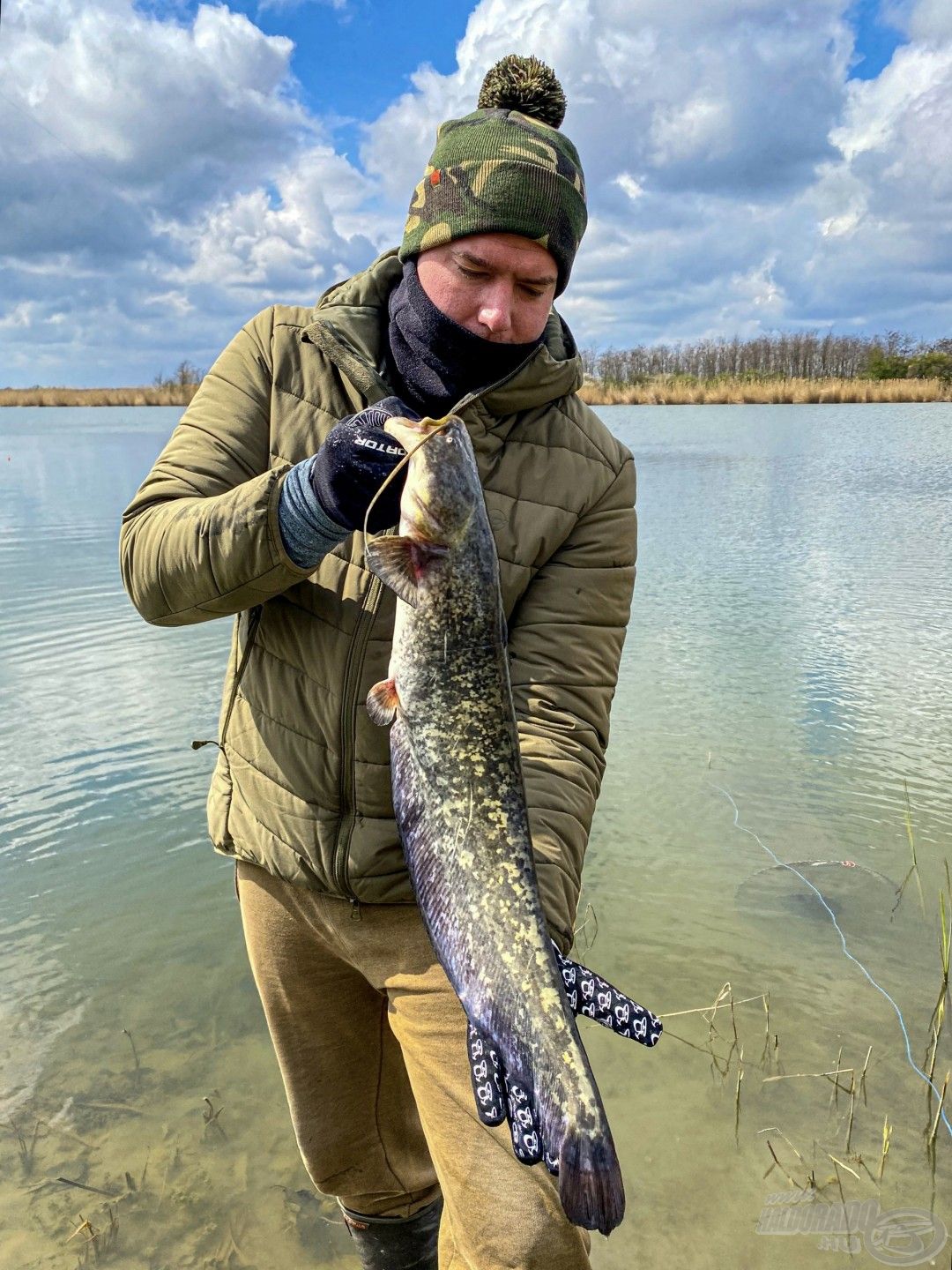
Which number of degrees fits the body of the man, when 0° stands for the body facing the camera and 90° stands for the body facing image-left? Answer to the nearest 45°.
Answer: approximately 0°

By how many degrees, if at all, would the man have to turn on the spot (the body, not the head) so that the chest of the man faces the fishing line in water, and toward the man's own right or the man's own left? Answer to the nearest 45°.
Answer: approximately 135° to the man's own left
